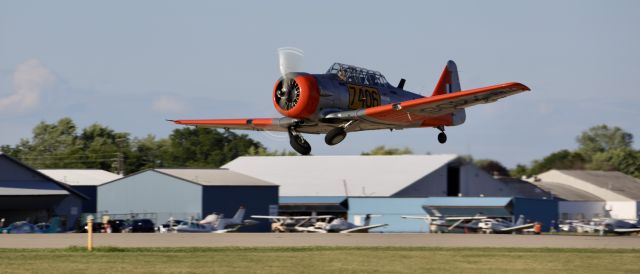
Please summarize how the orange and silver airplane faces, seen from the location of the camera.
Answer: facing the viewer and to the left of the viewer
